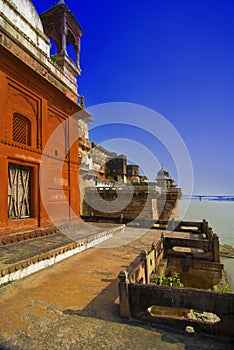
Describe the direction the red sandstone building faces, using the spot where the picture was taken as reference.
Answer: facing the viewer and to the right of the viewer

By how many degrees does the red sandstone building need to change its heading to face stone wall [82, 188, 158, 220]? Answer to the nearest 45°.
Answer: approximately 90° to its left
